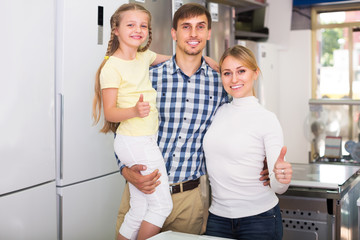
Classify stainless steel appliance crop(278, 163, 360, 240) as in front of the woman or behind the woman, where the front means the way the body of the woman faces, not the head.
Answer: behind

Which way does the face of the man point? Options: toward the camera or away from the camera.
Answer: toward the camera

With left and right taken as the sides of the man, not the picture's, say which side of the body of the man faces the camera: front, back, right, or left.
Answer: front

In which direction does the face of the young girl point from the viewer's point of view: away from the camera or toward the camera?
toward the camera

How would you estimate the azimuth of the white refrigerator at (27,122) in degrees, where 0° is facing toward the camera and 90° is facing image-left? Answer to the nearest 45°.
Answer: approximately 315°

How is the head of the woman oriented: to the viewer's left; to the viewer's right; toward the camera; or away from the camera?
toward the camera

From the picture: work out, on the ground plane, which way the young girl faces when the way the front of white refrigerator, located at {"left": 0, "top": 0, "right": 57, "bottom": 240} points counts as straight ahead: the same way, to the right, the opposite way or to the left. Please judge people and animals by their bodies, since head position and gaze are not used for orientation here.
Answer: the same way

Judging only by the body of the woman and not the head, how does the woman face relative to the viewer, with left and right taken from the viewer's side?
facing the viewer and to the left of the viewer

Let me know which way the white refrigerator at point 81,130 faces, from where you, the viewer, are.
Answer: facing the viewer and to the right of the viewer

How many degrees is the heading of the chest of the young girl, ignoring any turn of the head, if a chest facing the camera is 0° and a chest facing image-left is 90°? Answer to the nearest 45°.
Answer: approximately 315°
